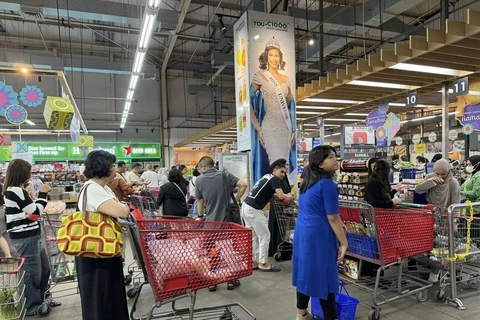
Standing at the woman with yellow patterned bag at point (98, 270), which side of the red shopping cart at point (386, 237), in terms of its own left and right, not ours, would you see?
back

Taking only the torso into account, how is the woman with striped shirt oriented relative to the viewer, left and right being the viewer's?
facing away from the viewer and to the right of the viewer

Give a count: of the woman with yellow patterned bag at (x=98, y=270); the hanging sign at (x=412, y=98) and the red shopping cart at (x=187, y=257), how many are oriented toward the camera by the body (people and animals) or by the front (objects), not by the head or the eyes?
1

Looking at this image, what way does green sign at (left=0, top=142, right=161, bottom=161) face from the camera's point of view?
toward the camera

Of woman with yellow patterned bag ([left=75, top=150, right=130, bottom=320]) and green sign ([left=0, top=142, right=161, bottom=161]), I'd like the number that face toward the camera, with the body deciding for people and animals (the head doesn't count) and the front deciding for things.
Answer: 1
